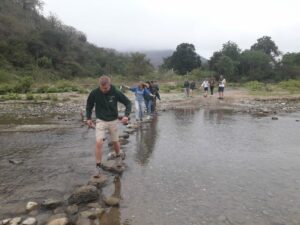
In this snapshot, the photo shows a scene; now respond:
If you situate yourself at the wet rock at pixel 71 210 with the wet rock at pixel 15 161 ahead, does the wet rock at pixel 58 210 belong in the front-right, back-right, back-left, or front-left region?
front-left

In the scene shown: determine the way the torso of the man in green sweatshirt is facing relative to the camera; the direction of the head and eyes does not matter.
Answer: toward the camera

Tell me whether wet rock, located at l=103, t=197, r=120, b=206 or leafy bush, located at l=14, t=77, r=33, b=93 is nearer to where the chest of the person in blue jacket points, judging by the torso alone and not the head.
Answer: the wet rock

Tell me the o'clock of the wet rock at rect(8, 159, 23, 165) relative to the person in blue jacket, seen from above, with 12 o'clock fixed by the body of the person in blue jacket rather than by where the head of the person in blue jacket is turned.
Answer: The wet rock is roughly at 1 o'clock from the person in blue jacket.

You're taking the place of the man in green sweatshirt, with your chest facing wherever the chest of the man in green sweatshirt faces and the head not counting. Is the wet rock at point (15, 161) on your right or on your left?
on your right

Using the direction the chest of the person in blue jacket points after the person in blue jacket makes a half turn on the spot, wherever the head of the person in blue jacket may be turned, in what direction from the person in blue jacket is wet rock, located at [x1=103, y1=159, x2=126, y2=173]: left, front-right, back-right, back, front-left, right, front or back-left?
back

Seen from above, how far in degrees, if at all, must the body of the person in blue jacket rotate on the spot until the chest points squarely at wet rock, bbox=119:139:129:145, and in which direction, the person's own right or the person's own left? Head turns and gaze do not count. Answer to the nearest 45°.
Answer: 0° — they already face it

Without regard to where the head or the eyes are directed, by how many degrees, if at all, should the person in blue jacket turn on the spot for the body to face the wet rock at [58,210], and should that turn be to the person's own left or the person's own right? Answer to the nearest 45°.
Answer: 0° — they already face it

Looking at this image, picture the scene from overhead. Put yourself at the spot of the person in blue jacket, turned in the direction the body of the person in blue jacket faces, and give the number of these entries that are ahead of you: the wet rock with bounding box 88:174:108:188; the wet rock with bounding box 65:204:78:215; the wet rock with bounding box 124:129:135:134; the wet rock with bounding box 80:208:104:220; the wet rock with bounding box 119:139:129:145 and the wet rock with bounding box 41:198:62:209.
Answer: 6

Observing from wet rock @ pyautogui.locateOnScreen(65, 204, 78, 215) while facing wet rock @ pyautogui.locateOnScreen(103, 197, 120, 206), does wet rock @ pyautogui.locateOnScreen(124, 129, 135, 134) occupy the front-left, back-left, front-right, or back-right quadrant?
front-left

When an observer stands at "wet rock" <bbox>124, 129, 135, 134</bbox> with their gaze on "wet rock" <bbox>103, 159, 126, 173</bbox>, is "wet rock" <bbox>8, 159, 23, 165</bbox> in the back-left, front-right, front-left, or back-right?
front-right

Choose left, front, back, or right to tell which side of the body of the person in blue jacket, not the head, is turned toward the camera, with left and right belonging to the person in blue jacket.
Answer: front

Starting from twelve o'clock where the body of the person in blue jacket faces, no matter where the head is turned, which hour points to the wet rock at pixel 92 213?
The wet rock is roughly at 12 o'clock from the person in blue jacket.

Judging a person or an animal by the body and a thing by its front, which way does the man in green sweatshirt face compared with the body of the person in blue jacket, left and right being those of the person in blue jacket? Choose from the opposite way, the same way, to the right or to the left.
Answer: the same way

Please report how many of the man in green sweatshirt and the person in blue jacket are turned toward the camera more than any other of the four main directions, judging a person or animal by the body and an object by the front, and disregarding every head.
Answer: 2

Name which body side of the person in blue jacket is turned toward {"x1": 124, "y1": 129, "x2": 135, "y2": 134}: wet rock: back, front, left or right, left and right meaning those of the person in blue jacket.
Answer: front
